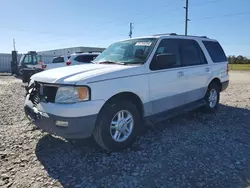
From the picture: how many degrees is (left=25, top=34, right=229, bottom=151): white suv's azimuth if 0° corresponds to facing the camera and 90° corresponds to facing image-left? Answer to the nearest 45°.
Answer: approximately 45°

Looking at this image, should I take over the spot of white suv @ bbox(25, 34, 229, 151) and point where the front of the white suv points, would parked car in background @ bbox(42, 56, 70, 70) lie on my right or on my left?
on my right

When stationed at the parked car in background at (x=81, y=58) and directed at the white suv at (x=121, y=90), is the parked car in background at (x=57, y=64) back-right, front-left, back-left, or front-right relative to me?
back-right

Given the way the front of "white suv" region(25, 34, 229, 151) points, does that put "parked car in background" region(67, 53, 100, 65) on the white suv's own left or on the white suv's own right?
on the white suv's own right
